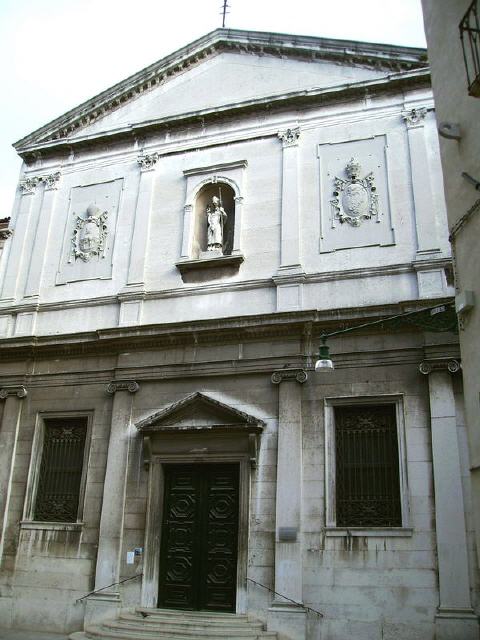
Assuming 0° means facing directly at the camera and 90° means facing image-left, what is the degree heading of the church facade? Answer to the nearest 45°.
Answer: approximately 0°

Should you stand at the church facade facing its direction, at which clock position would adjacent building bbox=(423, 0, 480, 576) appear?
The adjacent building is roughly at 11 o'clock from the church facade.
